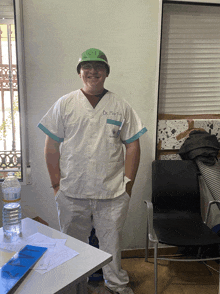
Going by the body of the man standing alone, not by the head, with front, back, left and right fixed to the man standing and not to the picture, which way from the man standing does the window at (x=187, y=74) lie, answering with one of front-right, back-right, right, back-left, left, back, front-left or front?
back-left

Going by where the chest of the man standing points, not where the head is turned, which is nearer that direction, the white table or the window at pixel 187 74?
the white table

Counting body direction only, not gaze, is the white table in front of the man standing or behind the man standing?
in front

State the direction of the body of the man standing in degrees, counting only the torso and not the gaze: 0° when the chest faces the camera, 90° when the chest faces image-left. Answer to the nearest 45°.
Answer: approximately 0°

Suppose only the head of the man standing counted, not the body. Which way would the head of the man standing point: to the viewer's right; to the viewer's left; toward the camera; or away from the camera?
toward the camera

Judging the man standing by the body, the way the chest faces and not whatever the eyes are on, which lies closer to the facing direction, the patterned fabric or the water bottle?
the water bottle
